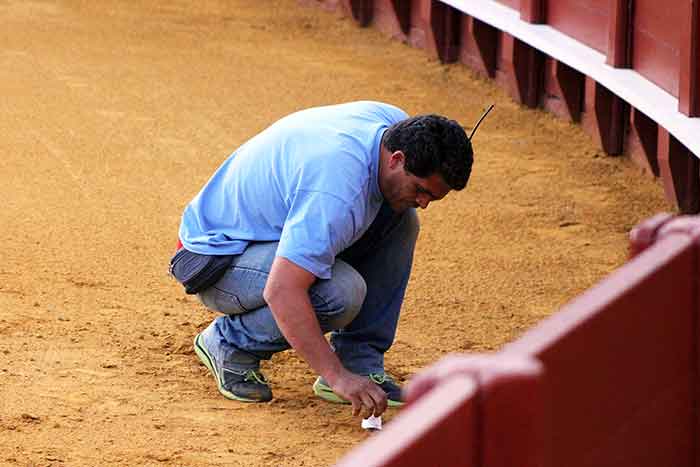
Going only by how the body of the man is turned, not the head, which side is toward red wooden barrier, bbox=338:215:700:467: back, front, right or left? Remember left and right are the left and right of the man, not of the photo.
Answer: right

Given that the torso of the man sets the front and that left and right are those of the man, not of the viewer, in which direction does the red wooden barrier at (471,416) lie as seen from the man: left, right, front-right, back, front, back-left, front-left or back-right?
right

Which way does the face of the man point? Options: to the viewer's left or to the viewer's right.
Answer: to the viewer's right

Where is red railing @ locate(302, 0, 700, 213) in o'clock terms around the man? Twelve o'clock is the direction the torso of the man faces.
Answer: The red railing is roughly at 10 o'clock from the man.

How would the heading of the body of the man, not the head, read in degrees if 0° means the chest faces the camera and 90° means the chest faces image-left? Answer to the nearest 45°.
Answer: approximately 270°
